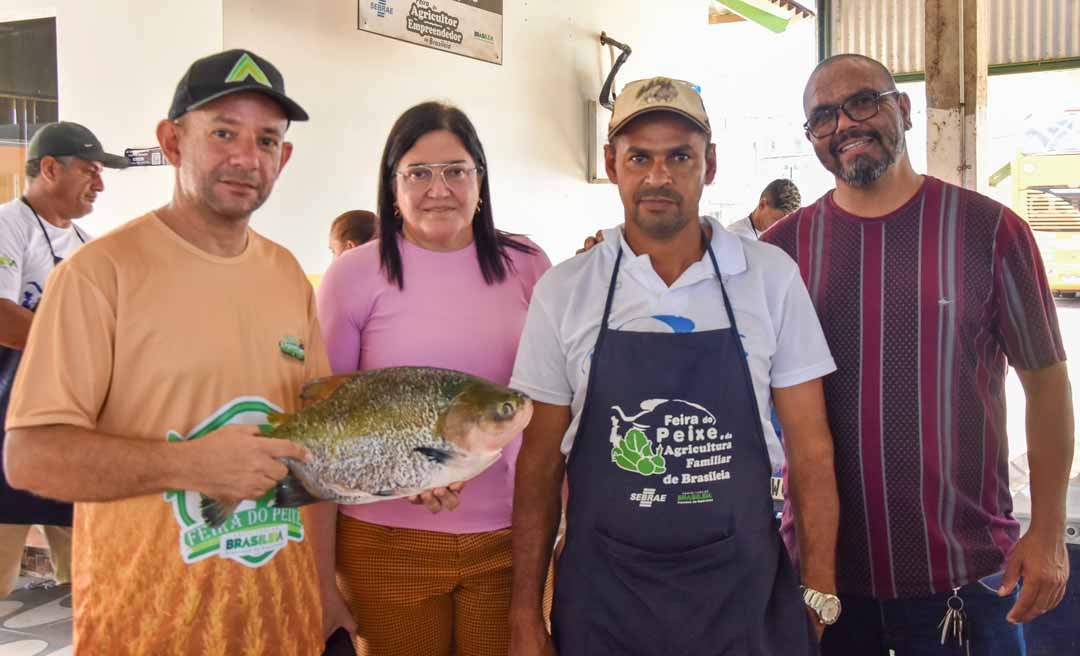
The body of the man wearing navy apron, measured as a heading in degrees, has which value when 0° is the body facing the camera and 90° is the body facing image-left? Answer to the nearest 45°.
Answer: approximately 0°

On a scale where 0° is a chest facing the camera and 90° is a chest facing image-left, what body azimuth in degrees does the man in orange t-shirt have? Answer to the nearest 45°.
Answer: approximately 315°

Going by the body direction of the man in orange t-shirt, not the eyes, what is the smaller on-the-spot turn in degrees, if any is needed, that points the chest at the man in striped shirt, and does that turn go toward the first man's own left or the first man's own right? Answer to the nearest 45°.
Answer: approximately 45° to the first man's own left

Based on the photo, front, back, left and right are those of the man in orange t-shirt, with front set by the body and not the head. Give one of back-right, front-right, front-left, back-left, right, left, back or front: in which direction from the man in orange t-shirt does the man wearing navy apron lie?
front-left

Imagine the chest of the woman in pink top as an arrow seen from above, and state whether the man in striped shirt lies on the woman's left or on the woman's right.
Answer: on the woman's left

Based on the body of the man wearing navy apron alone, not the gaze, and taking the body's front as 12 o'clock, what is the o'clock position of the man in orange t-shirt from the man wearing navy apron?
The man in orange t-shirt is roughly at 2 o'clock from the man wearing navy apron.

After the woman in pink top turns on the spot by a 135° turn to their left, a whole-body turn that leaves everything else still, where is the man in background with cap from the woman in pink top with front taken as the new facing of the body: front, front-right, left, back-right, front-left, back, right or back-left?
left

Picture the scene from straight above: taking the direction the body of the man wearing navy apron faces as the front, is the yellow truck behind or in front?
behind

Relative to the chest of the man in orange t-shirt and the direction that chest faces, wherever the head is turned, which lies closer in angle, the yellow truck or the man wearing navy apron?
the man wearing navy apron

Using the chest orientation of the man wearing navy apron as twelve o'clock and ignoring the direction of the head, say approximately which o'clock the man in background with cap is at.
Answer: The man in background with cap is roughly at 4 o'clock from the man wearing navy apron.

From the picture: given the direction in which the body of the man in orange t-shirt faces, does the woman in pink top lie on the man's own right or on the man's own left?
on the man's own left

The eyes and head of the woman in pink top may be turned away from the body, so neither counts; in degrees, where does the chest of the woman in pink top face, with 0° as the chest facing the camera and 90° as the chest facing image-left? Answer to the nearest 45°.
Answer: approximately 0°

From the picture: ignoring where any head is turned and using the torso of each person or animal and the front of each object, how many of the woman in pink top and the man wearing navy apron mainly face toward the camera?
2
